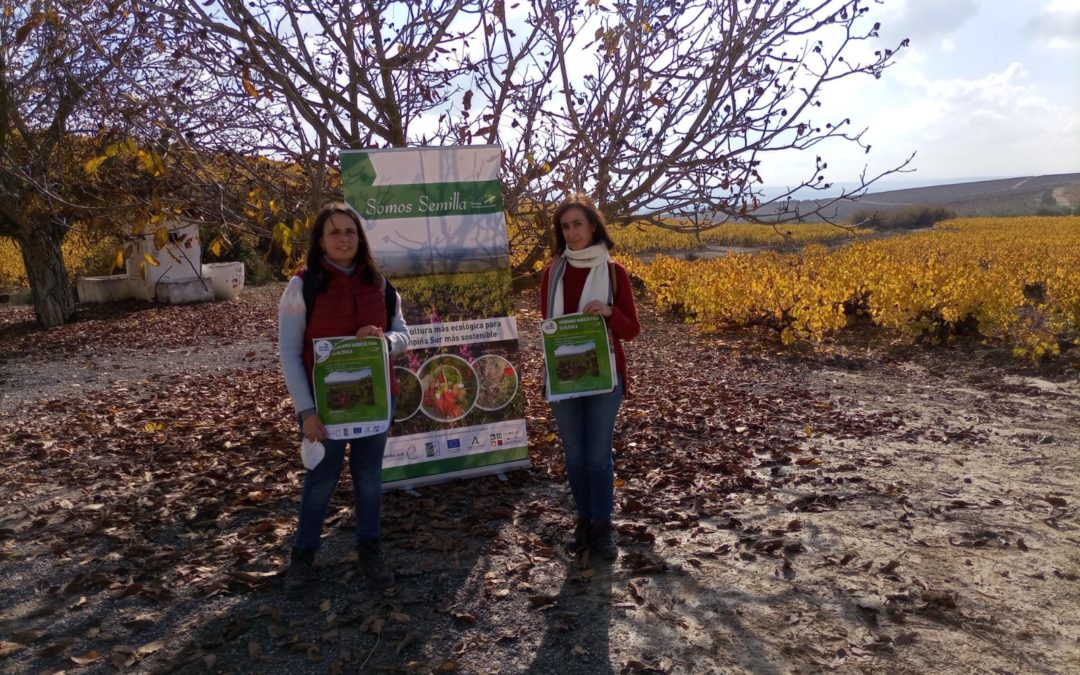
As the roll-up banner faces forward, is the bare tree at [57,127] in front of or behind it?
behind

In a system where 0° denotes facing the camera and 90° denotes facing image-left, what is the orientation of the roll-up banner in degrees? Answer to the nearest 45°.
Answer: approximately 0°

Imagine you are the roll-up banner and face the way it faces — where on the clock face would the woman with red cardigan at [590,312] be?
The woman with red cardigan is roughly at 11 o'clock from the roll-up banner.

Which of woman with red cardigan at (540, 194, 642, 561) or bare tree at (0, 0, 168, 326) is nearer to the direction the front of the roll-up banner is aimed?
the woman with red cardigan
